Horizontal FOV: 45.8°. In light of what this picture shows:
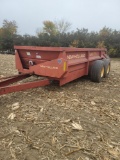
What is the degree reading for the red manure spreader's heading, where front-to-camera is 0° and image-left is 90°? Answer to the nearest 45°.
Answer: approximately 45°
